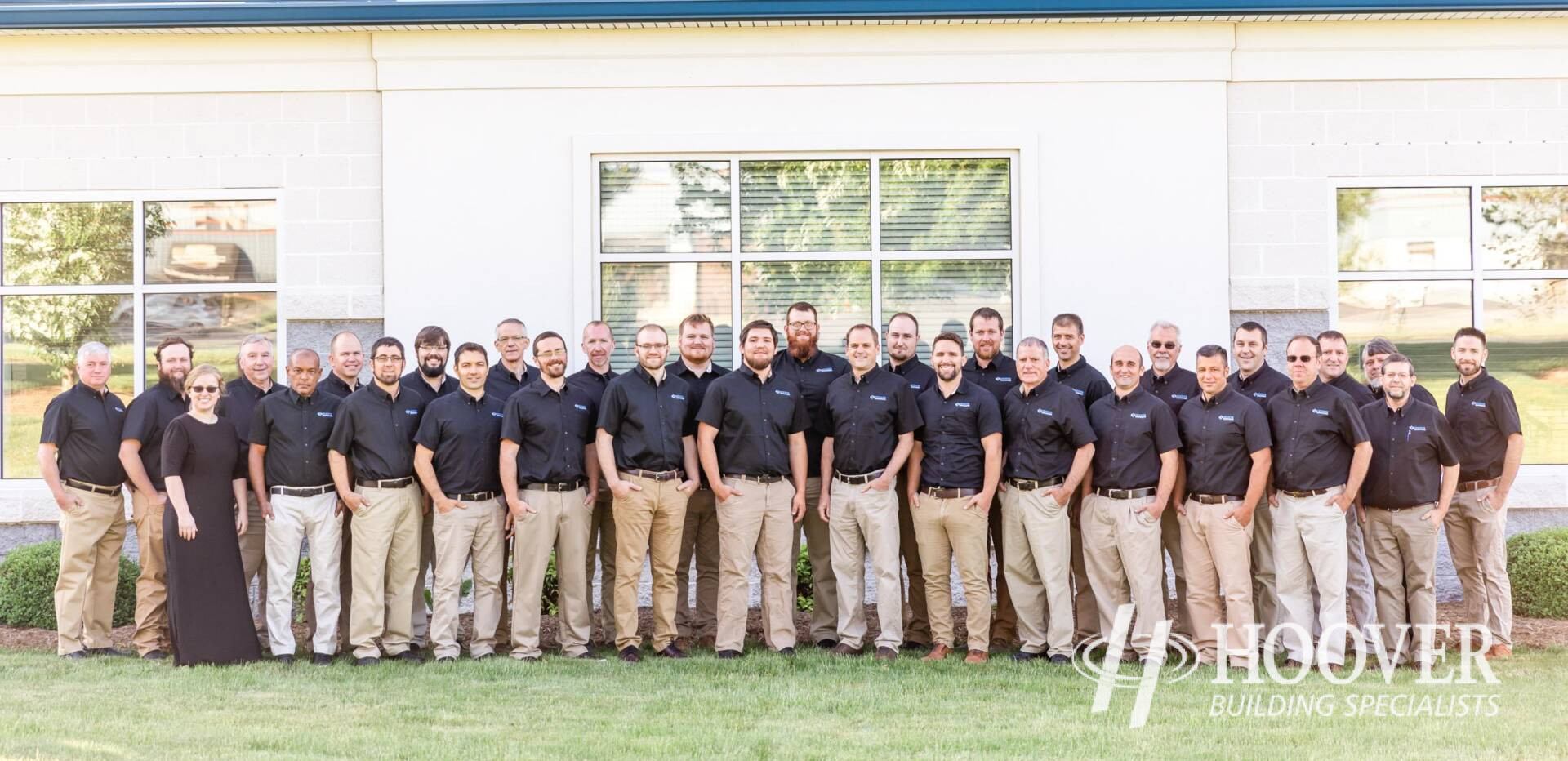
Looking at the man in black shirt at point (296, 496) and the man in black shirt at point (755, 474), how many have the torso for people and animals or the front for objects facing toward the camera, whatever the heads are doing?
2

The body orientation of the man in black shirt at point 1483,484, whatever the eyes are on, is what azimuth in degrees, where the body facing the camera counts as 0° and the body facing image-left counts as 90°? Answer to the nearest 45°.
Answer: approximately 45°

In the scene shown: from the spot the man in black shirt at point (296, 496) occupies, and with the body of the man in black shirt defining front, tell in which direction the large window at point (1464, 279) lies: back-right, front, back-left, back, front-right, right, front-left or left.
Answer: left

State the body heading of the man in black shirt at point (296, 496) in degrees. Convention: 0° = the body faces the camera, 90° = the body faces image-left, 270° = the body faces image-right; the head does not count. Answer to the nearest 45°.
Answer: approximately 0°

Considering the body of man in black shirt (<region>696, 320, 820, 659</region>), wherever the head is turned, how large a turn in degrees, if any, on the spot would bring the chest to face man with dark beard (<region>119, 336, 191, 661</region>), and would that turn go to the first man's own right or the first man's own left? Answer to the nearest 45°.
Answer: approximately 90° to the first man's own right
